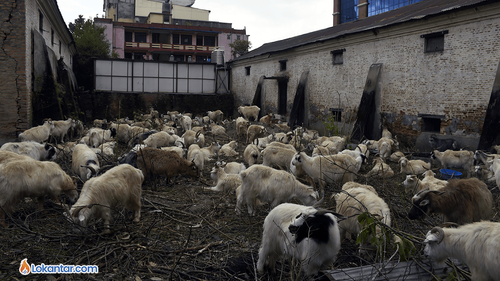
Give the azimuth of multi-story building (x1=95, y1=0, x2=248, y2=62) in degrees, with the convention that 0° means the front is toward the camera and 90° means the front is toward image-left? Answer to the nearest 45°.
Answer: approximately 0°

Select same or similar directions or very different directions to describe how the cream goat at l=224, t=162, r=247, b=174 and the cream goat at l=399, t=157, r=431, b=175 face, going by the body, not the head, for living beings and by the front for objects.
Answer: very different directions

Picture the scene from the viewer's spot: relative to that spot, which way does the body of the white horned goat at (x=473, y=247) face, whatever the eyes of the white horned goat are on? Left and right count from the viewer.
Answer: facing to the left of the viewer

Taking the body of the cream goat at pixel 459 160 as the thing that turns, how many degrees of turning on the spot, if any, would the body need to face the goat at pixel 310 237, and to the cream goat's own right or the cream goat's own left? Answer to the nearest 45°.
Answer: approximately 90° to the cream goat's own left

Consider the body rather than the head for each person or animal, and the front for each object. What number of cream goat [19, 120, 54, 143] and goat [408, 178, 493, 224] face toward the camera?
0

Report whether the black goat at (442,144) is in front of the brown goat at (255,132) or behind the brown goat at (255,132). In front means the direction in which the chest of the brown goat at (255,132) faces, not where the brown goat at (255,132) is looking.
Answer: in front

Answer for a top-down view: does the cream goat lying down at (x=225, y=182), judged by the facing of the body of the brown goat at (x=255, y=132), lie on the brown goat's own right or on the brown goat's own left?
on the brown goat's own right

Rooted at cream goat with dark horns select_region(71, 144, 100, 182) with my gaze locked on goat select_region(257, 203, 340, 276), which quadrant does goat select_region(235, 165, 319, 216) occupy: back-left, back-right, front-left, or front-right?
front-left

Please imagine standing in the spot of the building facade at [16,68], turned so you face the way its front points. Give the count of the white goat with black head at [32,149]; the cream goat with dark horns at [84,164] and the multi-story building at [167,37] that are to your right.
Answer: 2

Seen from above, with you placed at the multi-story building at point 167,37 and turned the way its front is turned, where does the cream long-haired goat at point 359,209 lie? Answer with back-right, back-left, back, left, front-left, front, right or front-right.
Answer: front
